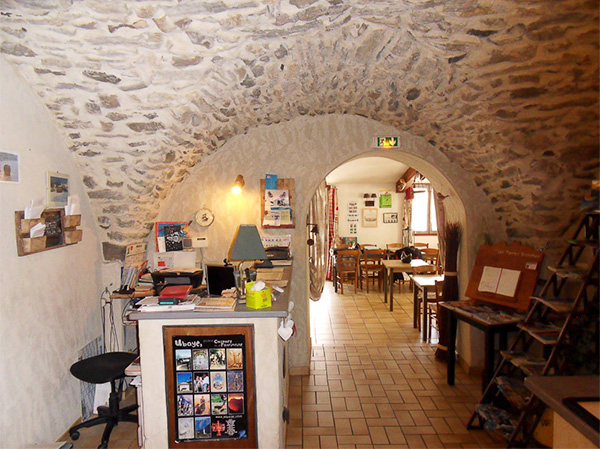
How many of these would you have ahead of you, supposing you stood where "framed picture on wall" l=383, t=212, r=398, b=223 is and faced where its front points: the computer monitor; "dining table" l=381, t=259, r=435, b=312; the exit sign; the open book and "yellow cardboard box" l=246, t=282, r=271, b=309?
5

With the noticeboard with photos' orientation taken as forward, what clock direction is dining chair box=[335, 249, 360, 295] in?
The dining chair is roughly at 7 o'clock from the noticeboard with photos.

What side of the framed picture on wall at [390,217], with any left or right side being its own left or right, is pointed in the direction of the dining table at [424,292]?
front

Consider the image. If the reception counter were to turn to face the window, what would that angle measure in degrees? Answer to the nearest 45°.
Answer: approximately 135° to its left

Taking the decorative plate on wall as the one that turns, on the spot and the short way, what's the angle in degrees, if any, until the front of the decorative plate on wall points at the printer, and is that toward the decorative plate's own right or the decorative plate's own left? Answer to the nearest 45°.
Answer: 0° — it already faces it

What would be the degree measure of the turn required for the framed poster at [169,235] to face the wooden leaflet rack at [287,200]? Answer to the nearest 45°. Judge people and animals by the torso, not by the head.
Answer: approximately 90° to its left

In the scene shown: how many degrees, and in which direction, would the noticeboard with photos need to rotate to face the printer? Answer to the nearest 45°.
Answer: approximately 180°

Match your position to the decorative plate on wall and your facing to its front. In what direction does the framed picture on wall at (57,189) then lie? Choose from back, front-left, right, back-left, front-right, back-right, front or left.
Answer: front-right

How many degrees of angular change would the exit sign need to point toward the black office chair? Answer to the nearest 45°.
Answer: approximately 45° to its right

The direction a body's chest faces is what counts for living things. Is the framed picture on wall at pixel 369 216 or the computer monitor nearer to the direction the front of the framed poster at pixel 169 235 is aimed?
the computer monitor

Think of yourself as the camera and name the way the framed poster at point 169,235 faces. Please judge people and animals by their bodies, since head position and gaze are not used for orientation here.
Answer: facing the viewer

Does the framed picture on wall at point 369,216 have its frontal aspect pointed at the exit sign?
yes
